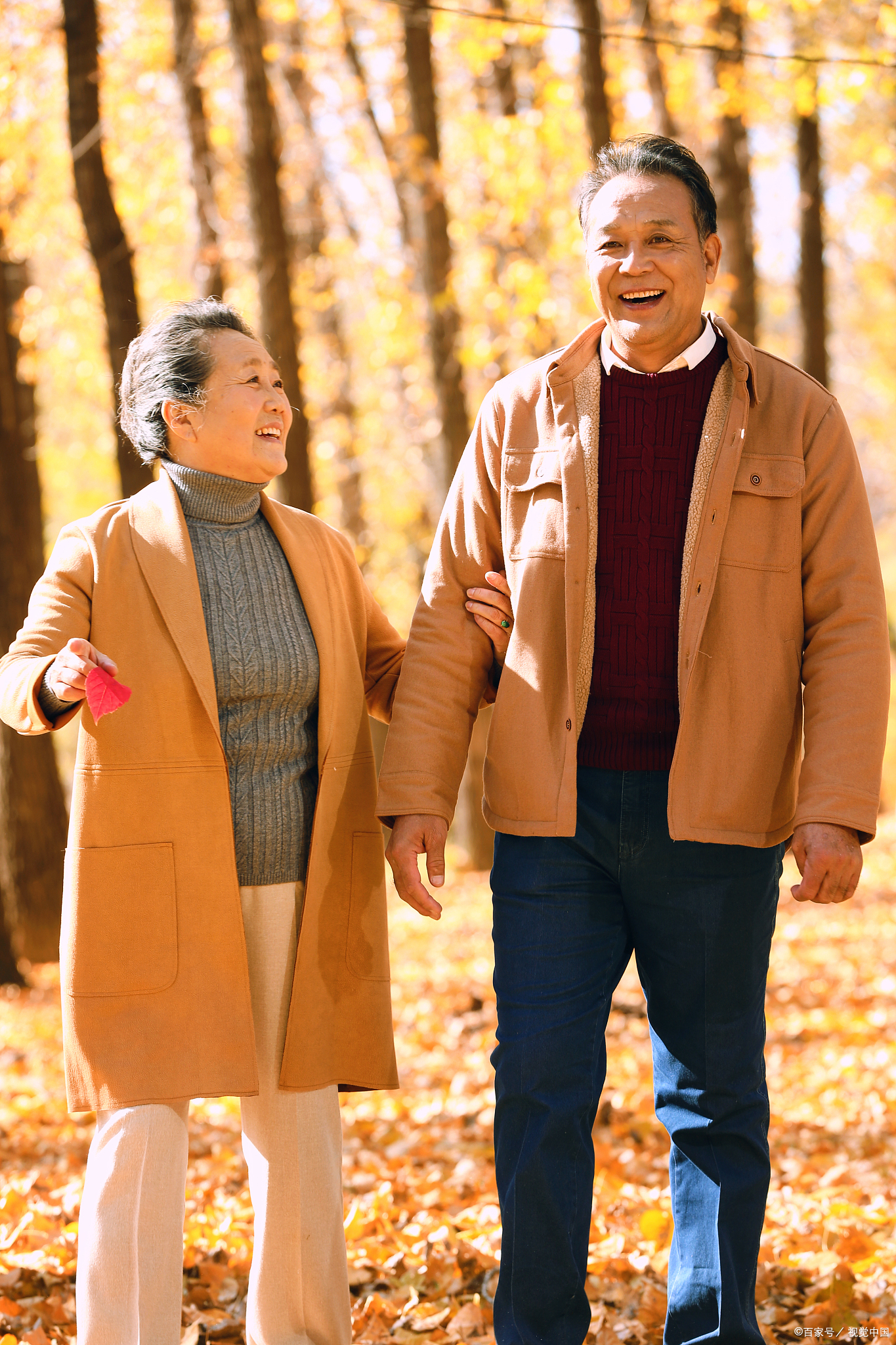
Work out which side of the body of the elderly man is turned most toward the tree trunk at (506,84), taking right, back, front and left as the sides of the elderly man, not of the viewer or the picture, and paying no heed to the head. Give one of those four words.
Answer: back

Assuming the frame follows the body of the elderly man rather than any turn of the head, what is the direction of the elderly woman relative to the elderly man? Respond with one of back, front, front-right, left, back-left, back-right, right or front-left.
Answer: right

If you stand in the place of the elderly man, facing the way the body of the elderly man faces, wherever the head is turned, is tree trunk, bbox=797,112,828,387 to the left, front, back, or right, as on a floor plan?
back

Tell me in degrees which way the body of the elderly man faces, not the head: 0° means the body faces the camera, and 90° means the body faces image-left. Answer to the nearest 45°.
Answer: approximately 0°

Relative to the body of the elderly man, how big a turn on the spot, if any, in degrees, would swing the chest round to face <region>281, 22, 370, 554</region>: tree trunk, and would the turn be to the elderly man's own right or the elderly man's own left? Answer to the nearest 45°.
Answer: approximately 180°

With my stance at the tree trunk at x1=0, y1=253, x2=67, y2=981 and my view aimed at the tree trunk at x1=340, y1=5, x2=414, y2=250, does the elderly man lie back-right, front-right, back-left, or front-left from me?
back-right

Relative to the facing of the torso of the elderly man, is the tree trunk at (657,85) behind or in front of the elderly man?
behind

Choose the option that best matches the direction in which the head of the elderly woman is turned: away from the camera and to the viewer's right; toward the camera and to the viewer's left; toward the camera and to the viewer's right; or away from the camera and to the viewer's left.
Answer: toward the camera and to the viewer's right

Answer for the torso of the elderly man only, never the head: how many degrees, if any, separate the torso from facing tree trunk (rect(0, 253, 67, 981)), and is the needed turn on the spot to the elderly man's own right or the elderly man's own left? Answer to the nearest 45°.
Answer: approximately 135° to the elderly man's own right

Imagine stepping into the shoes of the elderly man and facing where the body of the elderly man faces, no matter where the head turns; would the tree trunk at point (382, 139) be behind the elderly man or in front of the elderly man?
behind
